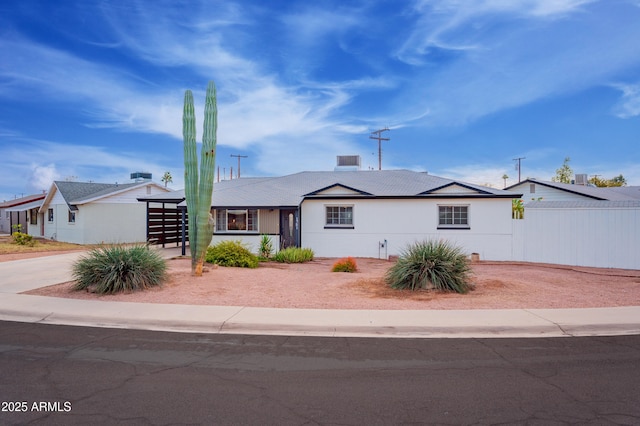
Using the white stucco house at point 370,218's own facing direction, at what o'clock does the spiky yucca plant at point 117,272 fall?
The spiky yucca plant is roughly at 1 o'clock from the white stucco house.

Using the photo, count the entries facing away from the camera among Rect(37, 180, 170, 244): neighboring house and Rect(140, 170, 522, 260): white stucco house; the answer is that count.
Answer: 0

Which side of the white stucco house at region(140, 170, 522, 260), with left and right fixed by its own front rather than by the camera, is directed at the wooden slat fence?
right

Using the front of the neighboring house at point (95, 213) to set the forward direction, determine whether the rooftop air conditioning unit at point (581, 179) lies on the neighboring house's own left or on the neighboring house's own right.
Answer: on the neighboring house's own left

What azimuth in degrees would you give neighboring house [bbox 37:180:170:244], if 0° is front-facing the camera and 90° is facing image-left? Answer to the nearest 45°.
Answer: approximately 45°

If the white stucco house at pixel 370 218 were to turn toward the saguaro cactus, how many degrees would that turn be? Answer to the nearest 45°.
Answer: approximately 45° to its right

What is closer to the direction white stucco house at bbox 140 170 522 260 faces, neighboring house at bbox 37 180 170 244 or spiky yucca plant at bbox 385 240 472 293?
the spiky yucca plant

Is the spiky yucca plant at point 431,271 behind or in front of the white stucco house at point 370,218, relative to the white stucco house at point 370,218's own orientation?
in front

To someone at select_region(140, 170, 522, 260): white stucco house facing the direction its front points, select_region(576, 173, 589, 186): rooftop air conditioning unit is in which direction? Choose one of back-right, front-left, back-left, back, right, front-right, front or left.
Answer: back-left
